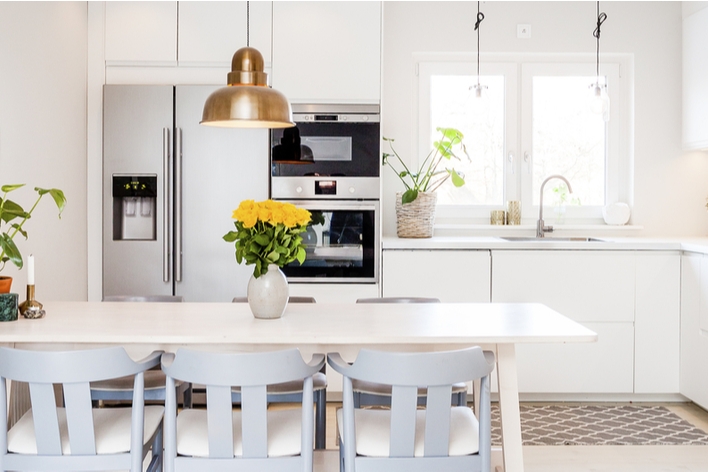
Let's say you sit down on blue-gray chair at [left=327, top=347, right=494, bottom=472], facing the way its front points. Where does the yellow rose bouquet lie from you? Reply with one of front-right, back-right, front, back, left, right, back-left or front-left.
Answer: front-left

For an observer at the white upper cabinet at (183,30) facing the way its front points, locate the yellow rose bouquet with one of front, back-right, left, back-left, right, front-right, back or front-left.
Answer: front

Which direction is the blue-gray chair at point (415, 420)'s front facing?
away from the camera

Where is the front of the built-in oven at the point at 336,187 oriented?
toward the camera

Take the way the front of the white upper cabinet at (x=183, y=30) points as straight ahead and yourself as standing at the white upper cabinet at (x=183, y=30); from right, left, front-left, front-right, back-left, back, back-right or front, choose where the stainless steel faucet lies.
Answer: left

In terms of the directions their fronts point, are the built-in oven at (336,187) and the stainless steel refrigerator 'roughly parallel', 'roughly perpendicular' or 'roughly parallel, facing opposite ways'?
roughly parallel

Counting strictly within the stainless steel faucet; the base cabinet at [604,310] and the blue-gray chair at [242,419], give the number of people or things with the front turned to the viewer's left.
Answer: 0

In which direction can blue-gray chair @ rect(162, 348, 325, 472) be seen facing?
away from the camera

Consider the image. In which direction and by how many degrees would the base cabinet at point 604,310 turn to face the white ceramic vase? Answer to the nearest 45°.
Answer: approximately 45° to its right

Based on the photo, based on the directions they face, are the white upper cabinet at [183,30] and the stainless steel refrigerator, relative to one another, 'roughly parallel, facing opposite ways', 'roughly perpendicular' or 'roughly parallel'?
roughly parallel

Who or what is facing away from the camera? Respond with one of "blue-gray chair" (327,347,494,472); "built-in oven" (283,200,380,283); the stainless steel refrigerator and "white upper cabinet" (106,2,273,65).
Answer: the blue-gray chair

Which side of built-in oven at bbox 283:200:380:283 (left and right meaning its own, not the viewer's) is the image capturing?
front
